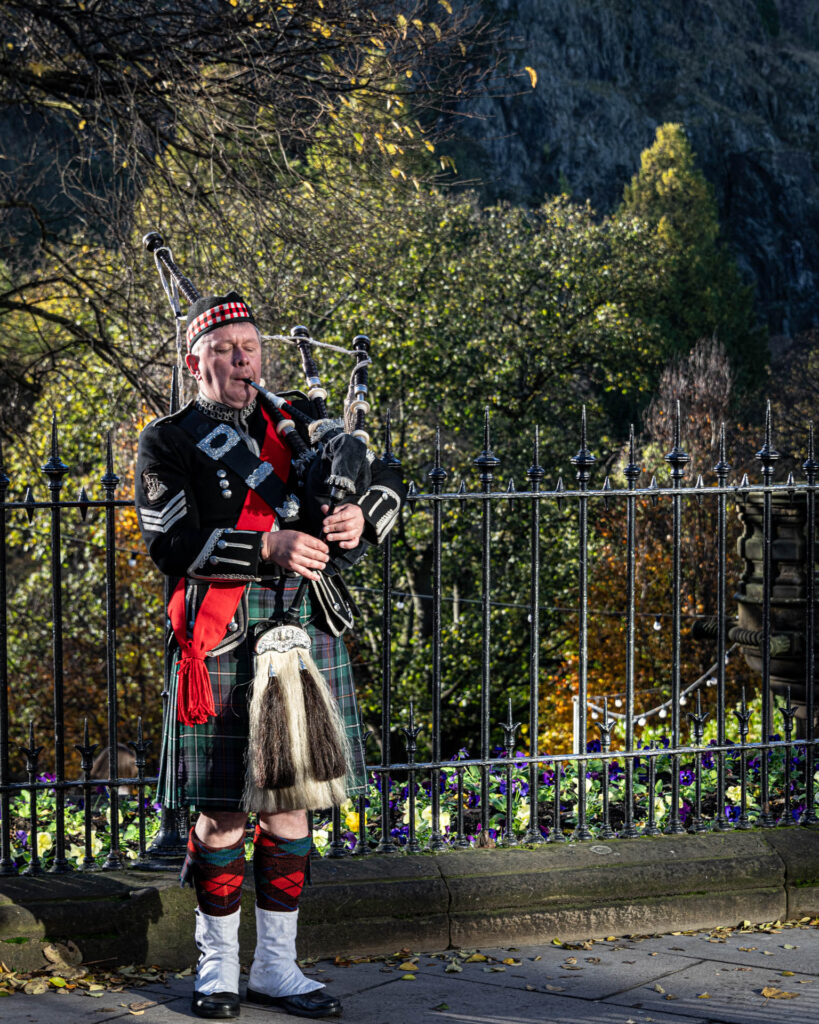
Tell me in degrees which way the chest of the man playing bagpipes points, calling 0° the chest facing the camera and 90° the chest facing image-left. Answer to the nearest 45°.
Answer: approximately 315°

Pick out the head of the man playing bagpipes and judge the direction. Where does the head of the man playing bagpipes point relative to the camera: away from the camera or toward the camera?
toward the camera

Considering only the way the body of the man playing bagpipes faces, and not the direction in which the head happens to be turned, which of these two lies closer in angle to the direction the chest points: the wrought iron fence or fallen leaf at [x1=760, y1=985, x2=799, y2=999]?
the fallen leaf

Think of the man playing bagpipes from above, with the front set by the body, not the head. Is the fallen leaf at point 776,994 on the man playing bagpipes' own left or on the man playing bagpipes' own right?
on the man playing bagpipes' own left

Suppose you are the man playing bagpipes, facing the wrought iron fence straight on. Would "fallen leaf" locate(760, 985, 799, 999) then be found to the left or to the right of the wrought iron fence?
right
